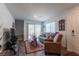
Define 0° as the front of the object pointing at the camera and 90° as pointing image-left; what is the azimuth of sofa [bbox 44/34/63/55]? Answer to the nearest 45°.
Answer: approximately 90°
